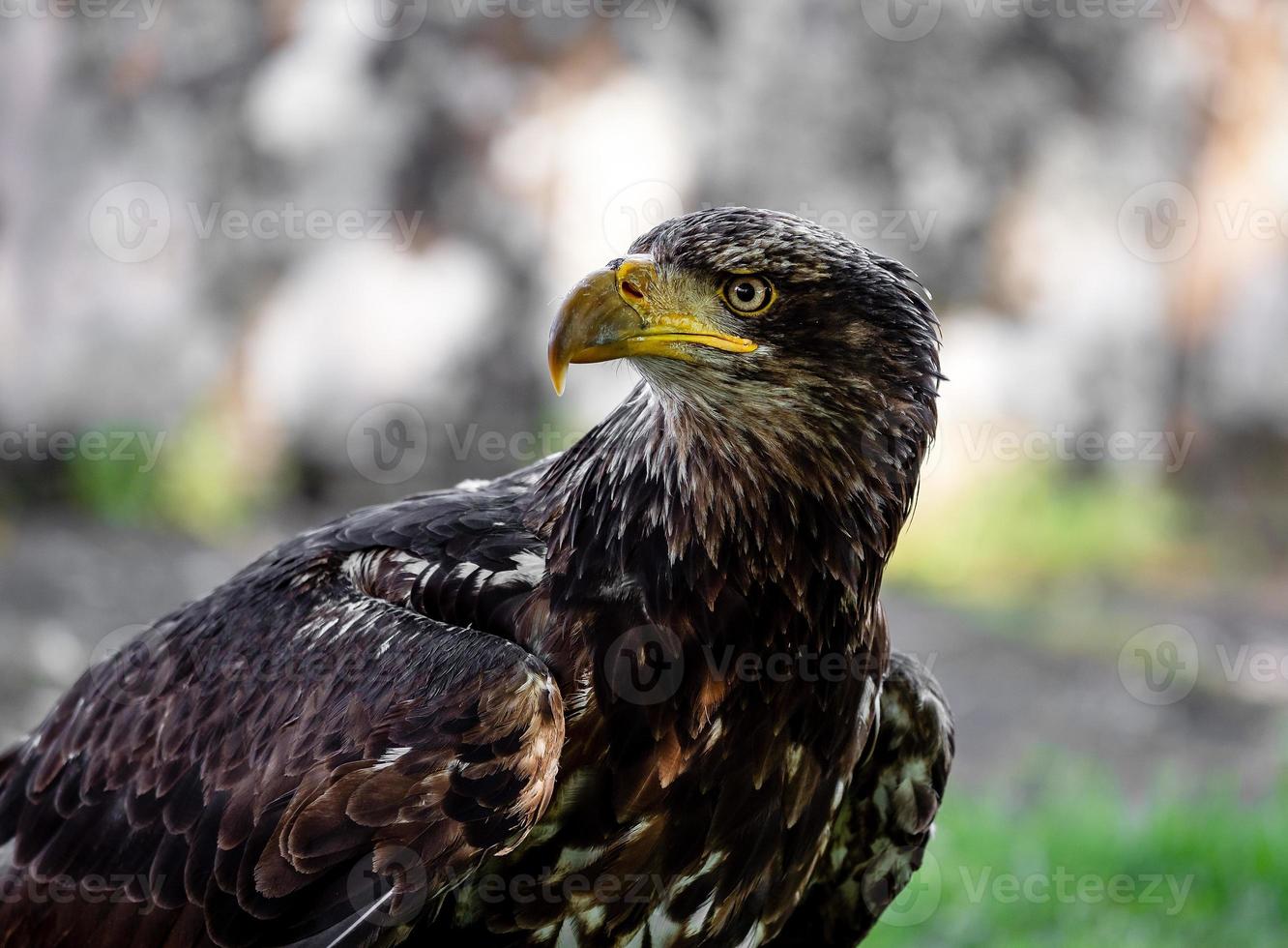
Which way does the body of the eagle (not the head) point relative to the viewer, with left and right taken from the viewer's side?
facing the viewer and to the right of the viewer
